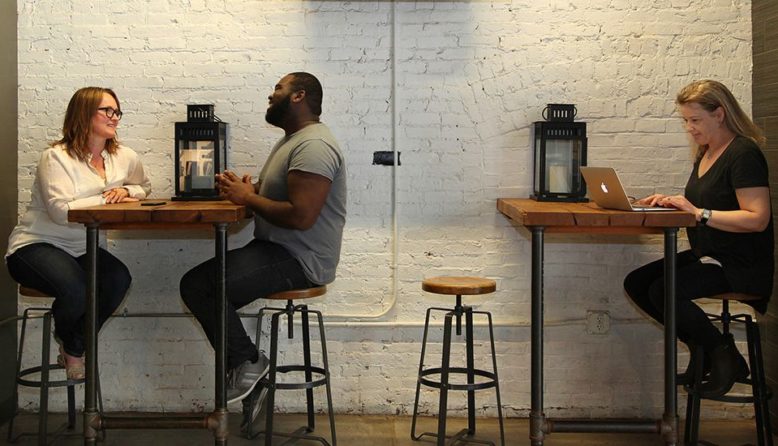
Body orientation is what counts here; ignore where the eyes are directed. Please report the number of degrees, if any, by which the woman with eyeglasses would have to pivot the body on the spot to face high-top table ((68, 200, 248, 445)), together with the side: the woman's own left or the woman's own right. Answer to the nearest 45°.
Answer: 0° — they already face it

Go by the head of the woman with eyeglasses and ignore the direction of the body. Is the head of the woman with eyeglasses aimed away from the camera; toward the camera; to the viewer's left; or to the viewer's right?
to the viewer's right

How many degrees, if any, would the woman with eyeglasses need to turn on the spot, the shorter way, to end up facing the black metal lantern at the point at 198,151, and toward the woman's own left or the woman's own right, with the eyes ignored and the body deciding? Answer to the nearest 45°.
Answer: approximately 45° to the woman's own left

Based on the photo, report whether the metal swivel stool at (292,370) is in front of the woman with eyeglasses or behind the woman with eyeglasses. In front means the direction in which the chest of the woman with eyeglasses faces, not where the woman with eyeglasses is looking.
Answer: in front

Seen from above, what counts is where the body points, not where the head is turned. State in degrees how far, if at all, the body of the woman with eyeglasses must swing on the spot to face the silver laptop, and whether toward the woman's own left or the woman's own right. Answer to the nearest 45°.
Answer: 0° — they already face it

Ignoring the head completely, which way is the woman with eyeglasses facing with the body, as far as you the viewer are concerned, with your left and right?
facing the viewer and to the right of the viewer

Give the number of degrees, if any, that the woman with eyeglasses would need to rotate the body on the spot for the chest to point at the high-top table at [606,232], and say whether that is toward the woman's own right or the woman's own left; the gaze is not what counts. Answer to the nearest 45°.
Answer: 0° — they already face it
